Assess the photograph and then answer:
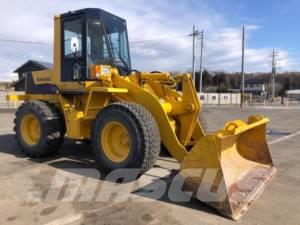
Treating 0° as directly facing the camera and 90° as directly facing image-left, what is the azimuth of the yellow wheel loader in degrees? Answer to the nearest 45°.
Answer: approximately 315°

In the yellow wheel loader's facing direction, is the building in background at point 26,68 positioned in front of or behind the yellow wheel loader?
behind
